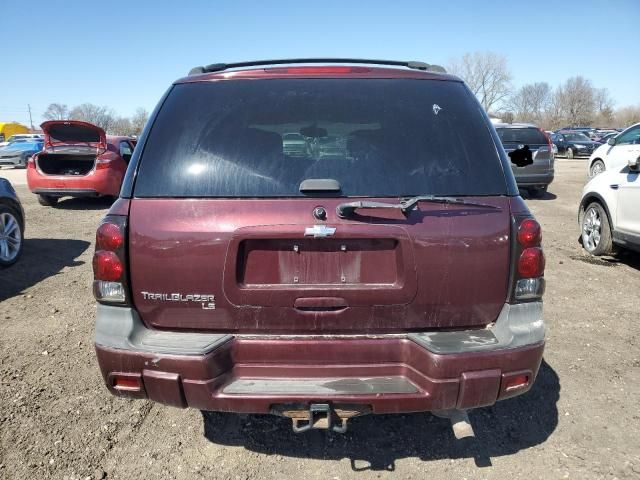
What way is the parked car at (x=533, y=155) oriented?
away from the camera

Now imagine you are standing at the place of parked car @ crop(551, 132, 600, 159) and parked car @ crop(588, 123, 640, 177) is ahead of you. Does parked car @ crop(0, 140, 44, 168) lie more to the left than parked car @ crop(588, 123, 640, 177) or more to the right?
right

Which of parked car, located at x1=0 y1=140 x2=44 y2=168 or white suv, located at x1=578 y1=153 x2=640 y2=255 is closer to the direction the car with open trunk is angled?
the parked car

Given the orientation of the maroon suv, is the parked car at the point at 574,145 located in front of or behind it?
in front

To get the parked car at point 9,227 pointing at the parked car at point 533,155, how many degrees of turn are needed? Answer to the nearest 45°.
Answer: approximately 45° to its right

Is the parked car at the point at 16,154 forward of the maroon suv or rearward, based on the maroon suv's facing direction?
forward

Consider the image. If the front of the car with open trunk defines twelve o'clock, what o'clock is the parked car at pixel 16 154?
The parked car is roughly at 10 o'clock from the car with open trunk.

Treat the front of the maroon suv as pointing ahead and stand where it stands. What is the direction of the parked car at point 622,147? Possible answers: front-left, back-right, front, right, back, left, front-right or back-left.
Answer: front-right

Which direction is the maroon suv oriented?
away from the camera

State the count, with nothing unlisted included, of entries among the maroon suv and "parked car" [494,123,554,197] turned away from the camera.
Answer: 2

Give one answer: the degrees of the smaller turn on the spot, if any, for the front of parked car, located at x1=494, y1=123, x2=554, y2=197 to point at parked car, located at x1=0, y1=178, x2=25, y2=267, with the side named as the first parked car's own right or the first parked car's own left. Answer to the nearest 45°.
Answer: approximately 135° to the first parked car's own left

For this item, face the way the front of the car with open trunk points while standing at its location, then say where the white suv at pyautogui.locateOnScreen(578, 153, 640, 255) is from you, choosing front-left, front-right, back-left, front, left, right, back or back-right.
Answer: right
